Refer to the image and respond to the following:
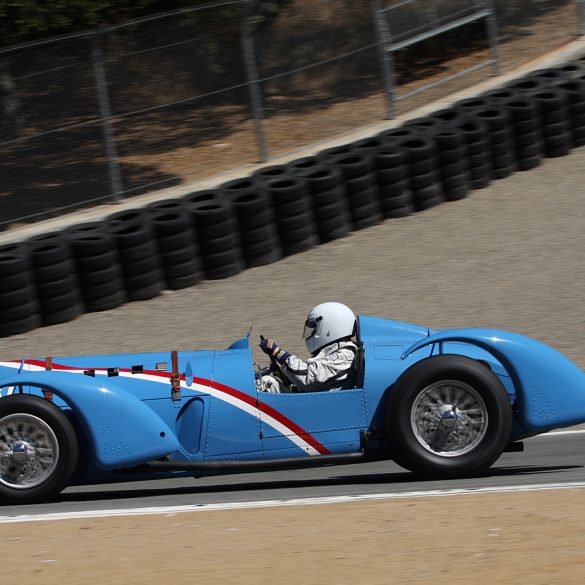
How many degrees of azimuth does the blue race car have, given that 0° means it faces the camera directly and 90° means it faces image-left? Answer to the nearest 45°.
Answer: approximately 90°

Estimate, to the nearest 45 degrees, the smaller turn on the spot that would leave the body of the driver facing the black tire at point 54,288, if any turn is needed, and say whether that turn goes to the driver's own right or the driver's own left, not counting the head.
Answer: approximately 45° to the driver's own right

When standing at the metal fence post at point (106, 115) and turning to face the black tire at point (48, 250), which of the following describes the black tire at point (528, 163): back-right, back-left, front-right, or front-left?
back-left

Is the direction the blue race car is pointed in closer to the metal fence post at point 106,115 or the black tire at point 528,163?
the metal fence post

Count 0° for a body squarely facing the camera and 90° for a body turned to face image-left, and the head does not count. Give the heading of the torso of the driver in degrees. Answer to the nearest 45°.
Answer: approximately 90°

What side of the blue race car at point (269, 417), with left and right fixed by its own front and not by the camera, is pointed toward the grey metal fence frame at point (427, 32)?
right
